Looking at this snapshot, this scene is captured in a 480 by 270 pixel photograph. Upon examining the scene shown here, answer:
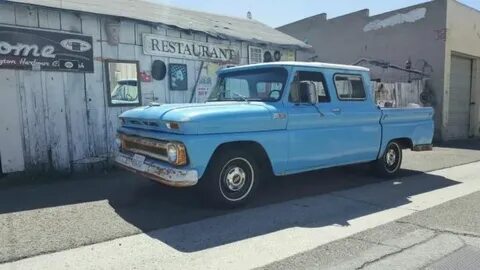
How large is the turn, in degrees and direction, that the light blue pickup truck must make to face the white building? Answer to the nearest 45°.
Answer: approximately 90° to its right

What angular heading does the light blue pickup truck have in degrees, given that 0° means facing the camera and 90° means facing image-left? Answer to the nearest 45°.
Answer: approximately 45°
